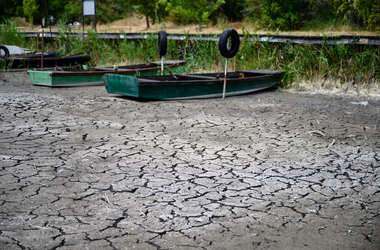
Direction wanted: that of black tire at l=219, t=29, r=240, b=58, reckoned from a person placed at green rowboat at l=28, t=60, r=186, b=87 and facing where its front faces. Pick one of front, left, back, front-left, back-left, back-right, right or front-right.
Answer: right

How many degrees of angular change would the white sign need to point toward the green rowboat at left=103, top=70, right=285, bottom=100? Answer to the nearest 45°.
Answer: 0° — it already faces it

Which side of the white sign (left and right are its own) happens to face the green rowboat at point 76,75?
front

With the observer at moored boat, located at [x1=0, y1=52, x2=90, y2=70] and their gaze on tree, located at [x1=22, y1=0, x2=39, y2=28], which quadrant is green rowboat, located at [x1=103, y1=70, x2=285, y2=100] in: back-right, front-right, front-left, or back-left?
back-right
